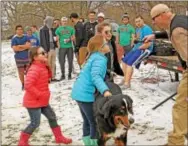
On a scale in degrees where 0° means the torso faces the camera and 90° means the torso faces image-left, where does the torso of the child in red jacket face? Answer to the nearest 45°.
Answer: approximately 270°

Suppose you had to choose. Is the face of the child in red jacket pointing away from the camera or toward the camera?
toward the camera

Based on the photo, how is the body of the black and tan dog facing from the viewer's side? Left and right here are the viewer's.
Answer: facing the viewer and to the right of the viewer

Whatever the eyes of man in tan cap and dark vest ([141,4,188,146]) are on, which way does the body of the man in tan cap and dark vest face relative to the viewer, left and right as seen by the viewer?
facing to the left of the viewer

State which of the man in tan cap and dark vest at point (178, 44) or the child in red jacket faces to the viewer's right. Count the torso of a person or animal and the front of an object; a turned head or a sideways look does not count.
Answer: the child in red jacket

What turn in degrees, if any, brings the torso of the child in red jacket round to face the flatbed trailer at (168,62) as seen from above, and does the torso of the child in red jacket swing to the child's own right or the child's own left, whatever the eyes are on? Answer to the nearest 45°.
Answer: approximately 45° to the child's own left

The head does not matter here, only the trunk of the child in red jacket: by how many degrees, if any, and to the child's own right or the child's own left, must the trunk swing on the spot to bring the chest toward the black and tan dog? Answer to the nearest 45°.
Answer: approximately 45° to the child's own right

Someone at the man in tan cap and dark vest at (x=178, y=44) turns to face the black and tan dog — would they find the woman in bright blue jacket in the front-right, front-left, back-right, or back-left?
front-right

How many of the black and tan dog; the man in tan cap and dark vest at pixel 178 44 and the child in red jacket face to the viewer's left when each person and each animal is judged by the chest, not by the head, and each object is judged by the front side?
1

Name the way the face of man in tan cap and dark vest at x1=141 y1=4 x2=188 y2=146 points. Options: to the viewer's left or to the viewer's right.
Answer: to the viewer's left

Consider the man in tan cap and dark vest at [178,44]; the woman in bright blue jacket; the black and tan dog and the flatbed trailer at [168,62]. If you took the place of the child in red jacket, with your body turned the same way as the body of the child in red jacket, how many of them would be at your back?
0

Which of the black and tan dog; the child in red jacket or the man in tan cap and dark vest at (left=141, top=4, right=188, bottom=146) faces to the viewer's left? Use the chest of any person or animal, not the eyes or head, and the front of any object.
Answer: the man in tan cap and dark vest

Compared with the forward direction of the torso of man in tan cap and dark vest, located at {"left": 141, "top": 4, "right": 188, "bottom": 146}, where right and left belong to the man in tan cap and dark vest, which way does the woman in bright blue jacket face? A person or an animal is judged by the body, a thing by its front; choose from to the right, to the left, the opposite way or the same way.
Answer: the opposite way

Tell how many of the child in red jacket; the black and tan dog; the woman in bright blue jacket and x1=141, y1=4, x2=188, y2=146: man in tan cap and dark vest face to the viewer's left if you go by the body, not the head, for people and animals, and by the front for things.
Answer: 1

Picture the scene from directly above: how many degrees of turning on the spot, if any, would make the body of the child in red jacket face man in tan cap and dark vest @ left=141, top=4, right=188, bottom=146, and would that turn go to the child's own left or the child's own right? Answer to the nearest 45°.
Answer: approximately 45° to the child's own right

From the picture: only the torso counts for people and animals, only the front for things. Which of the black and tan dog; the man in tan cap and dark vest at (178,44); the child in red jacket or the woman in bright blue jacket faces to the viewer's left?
the man in tan cap and dark vest

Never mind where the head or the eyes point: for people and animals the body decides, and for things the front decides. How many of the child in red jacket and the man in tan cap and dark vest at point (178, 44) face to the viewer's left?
1
